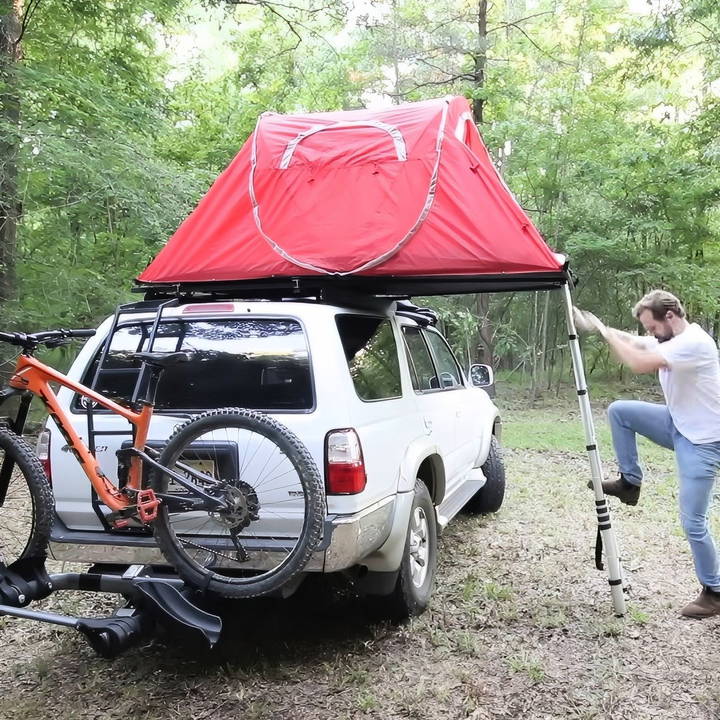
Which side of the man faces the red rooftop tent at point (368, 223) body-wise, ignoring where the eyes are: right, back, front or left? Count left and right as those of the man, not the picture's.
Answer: front

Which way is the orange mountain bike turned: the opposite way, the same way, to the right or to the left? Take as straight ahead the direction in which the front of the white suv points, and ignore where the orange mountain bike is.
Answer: to the left

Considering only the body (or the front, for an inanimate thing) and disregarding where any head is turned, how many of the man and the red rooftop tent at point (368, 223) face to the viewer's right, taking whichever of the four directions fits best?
1

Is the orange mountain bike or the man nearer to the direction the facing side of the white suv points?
the man

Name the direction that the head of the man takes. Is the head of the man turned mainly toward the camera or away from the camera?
toward the camera

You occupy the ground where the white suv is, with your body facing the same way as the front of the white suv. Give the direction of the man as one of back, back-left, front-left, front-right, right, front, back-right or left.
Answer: front-right

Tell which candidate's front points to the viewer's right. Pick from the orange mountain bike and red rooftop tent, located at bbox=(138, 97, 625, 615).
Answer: the red rooftop tent

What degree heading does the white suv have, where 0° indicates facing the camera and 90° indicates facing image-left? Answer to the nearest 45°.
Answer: approximately 225°

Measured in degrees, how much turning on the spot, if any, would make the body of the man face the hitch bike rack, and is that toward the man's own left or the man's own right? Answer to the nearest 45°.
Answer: approximately 45° to the man's own left

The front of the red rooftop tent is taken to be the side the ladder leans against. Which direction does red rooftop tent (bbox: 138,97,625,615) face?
to the viewer's right

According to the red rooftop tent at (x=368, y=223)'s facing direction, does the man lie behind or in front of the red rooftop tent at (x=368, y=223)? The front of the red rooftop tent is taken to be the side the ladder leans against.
in front

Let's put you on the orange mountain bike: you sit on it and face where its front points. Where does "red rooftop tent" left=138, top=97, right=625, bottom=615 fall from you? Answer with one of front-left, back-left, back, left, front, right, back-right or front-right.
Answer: right

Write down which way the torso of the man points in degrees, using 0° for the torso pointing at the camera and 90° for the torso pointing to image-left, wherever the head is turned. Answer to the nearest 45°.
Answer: approximately 90°

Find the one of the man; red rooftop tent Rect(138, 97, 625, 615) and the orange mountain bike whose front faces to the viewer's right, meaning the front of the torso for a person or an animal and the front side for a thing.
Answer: the red rooftop tent

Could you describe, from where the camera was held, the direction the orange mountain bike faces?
facing away from the viewer and to the left of the viewer

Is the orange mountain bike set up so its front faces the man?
no
